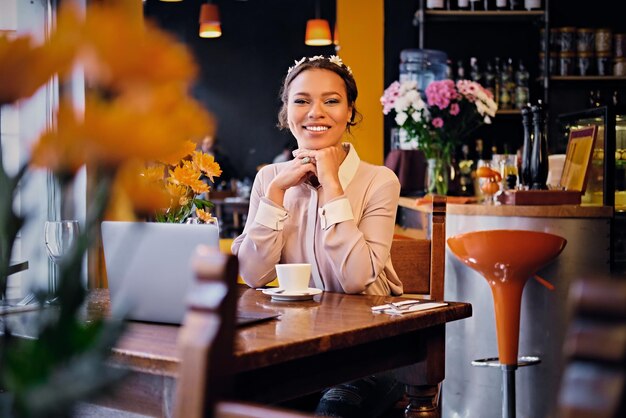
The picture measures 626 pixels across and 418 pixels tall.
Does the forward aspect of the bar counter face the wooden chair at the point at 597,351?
yes

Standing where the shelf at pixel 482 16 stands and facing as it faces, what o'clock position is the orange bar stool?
The orange bar stool is roughly at 12 o'clock from the shelf.

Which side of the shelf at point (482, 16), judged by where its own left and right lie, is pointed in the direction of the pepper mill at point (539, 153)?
front

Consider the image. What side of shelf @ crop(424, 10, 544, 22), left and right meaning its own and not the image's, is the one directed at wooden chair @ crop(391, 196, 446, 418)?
front

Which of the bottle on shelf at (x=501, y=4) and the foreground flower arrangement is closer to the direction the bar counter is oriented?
the foreground flower arrangement

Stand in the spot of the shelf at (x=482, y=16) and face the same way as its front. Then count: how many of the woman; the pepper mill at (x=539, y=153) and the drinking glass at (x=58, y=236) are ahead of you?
3

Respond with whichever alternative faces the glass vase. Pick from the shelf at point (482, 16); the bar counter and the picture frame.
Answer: the shelf

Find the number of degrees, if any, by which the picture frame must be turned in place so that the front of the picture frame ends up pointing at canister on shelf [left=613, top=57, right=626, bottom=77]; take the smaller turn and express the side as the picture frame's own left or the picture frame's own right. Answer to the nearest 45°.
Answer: approximately 135° to the picture frame's own right

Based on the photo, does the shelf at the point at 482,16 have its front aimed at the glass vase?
yes

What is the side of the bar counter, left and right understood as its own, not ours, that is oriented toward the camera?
front

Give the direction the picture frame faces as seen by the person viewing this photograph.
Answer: facing the viewer and to the left of the viewer

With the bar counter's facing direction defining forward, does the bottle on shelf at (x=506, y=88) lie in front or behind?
behind

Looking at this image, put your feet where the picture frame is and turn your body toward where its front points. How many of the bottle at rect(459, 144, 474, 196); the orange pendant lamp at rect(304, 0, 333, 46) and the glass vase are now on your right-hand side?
3

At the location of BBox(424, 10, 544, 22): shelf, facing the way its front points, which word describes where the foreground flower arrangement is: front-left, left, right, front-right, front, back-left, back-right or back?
front

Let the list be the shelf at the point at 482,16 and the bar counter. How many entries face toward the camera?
2

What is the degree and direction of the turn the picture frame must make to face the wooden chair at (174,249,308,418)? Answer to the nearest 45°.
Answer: approximately 45° to its left
